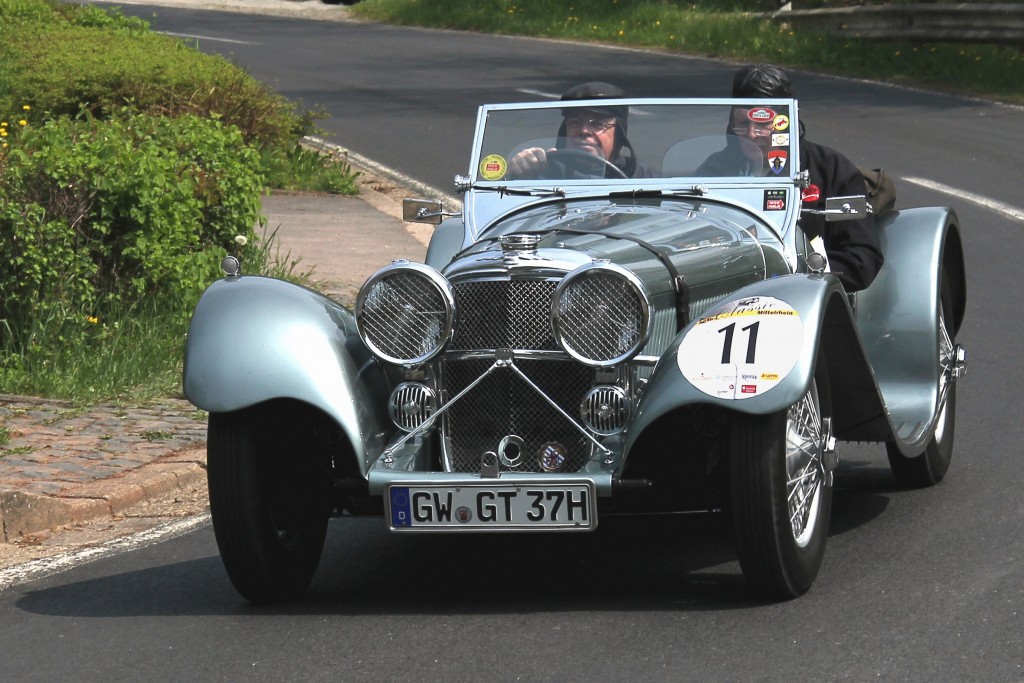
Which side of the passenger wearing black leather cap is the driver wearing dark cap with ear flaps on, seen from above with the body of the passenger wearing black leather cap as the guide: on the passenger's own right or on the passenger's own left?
on the passenger's own right

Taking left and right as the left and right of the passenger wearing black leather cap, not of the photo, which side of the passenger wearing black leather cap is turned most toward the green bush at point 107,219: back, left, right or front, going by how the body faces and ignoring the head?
right

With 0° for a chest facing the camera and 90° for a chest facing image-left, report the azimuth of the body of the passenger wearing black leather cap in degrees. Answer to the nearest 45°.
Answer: approximately 0°
